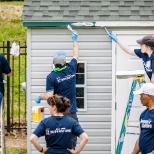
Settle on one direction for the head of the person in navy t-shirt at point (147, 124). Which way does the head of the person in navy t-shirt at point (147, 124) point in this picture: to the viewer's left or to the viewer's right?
to the viewer's left

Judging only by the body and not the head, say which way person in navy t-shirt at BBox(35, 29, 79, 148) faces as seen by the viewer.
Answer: away from the camera

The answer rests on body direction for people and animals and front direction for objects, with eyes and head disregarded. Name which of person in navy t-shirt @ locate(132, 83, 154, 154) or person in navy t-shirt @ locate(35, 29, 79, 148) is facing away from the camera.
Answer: person in navy t-shirt @ locate(35, 29, 79, 148)

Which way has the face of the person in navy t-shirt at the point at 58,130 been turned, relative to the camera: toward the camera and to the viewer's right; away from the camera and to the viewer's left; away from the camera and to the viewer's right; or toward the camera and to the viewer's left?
away from the camera and to the viewer's left

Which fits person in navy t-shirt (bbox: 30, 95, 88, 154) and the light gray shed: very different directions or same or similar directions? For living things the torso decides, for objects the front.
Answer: very different directions

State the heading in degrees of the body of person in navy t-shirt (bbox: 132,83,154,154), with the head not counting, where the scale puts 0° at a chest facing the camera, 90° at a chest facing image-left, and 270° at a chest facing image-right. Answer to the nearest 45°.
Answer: approximately 45°

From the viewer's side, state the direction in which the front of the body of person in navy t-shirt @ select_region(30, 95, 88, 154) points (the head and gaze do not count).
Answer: away from the camera

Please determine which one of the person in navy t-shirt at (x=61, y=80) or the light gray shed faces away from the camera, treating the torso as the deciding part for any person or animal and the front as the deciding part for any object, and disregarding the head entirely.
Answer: the person in navy t-shirt
